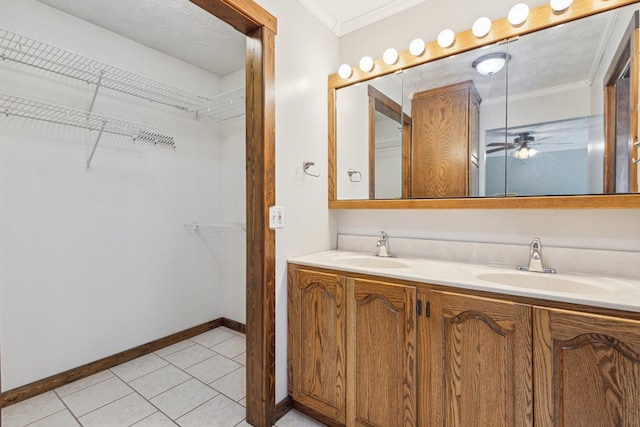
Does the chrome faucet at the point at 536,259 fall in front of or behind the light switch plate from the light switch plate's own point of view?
in front

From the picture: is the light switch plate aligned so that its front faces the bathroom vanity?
yes

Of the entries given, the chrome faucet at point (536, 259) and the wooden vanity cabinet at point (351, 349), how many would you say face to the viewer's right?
0

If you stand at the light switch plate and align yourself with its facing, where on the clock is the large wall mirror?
The large wall mirror is roughly at 11 o'clock from the light switch plate.

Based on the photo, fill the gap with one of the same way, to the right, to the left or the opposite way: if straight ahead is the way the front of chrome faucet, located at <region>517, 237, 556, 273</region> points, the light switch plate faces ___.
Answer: to the left

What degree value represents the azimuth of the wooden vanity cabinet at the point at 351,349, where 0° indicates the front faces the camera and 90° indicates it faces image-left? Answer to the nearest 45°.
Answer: approximately 45°

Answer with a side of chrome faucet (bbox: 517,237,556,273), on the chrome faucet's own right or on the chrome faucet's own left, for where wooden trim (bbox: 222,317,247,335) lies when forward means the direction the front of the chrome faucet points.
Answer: on the chrome faucet's own right

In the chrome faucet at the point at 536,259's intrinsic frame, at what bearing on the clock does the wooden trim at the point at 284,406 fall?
The wooden trim is roughly at 2 o'clock from the chrome faucet.

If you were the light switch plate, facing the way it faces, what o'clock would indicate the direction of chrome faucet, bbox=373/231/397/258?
The chrome faucet is roughly at 10 o'clock from the light switch plate.

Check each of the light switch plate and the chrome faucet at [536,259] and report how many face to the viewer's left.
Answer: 0

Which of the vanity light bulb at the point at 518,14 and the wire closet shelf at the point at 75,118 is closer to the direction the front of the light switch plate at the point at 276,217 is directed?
the vanity light bulb

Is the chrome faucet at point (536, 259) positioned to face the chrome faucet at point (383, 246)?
no

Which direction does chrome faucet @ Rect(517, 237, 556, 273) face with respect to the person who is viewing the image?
facing the viewer

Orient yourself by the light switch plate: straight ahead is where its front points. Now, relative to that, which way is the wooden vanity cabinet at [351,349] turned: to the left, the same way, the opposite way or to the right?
to the right

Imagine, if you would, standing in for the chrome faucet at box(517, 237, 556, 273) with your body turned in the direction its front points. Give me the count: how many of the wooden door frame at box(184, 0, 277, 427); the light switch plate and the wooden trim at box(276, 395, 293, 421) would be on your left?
0
